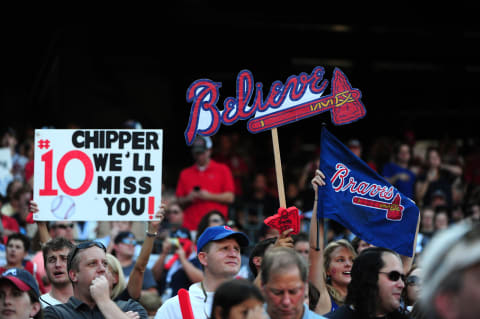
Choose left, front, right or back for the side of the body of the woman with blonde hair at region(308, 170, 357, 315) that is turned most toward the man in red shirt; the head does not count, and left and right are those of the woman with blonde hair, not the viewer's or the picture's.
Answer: back

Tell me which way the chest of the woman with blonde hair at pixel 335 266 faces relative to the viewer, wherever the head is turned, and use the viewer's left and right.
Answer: facing the viewer and to the right of the viewer

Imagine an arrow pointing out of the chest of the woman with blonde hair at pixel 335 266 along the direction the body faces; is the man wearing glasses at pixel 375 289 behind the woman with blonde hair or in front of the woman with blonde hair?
in front

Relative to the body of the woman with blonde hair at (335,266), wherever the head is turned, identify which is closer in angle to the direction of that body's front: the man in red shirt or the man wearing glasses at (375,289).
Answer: the man wearing glasses

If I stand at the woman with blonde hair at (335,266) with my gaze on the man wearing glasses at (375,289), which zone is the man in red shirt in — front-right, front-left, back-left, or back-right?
back-right
